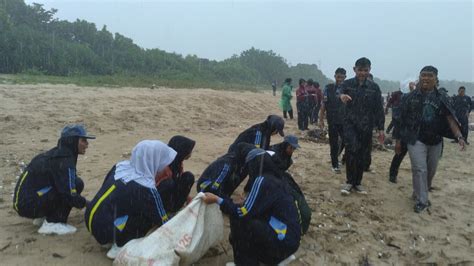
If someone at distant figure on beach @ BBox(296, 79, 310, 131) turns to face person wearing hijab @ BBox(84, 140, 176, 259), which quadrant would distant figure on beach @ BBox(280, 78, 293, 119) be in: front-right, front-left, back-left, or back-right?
back-right

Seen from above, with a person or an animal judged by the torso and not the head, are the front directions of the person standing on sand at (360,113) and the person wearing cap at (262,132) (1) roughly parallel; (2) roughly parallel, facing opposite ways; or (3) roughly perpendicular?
roughly perpendicular

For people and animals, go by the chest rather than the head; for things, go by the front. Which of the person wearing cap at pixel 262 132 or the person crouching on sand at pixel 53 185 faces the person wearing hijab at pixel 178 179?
the person crouching on sand

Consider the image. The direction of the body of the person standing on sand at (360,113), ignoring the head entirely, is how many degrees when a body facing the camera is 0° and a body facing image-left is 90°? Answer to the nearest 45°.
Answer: approximately 0°

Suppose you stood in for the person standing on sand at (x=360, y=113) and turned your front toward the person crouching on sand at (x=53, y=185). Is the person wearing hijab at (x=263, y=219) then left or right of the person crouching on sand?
left

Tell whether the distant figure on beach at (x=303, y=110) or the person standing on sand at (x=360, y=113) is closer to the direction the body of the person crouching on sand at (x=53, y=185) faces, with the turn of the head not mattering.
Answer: the person standing on sand

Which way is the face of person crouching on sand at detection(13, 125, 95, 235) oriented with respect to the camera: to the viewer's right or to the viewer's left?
to the viewer's right

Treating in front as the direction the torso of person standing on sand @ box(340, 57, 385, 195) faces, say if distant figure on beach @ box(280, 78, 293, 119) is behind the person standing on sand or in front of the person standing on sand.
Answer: behind

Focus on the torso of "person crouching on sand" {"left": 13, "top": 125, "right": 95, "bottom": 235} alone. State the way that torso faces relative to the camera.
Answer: to the viewer's right

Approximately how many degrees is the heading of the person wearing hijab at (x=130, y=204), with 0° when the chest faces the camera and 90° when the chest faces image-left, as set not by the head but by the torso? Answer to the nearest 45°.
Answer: approximately 225°

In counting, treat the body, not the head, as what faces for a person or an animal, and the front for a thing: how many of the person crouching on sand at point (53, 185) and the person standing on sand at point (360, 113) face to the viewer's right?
1
